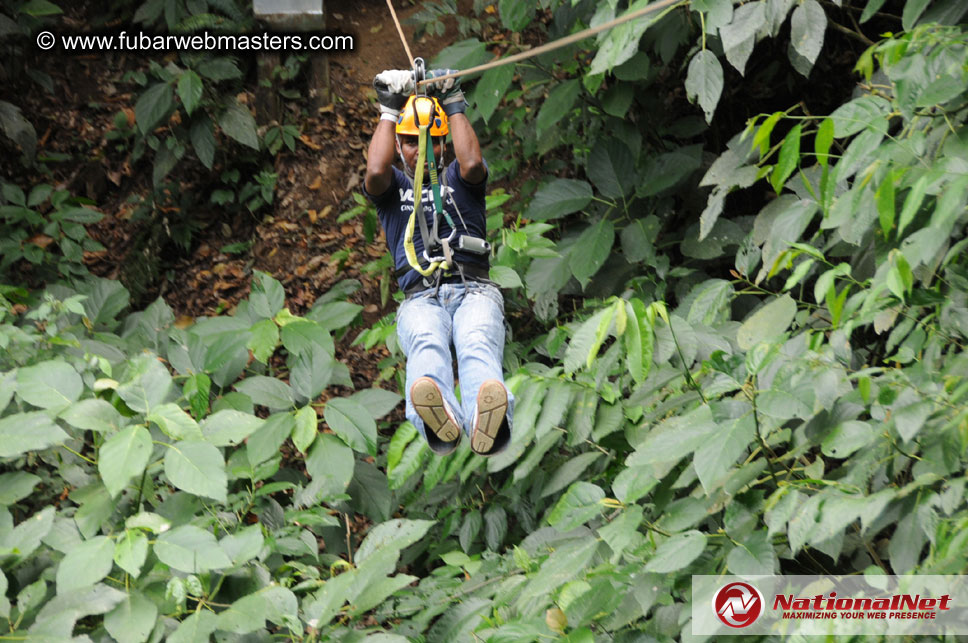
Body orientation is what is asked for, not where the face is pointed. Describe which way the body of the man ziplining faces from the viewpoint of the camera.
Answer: toward the camera

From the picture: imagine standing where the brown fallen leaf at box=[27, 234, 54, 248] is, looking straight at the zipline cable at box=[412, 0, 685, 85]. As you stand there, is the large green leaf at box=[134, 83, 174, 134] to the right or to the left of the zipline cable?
left

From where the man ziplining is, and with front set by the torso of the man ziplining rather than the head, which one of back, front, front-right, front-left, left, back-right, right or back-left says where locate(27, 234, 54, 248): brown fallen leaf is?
back-right

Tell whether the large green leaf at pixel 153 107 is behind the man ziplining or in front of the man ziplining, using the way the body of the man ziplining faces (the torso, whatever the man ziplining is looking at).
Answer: behind

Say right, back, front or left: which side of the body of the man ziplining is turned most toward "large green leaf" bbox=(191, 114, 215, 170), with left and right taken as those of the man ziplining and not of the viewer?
back

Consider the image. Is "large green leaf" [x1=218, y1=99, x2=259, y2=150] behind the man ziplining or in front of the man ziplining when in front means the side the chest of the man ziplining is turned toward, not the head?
behind

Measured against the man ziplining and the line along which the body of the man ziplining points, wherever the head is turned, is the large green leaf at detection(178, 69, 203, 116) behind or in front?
behind
